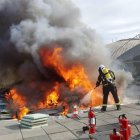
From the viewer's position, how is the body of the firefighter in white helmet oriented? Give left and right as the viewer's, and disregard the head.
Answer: facing away from the viewer and to the left of the viewer

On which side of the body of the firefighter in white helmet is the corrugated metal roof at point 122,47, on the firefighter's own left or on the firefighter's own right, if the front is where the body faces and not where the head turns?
on the firefighter's own right
